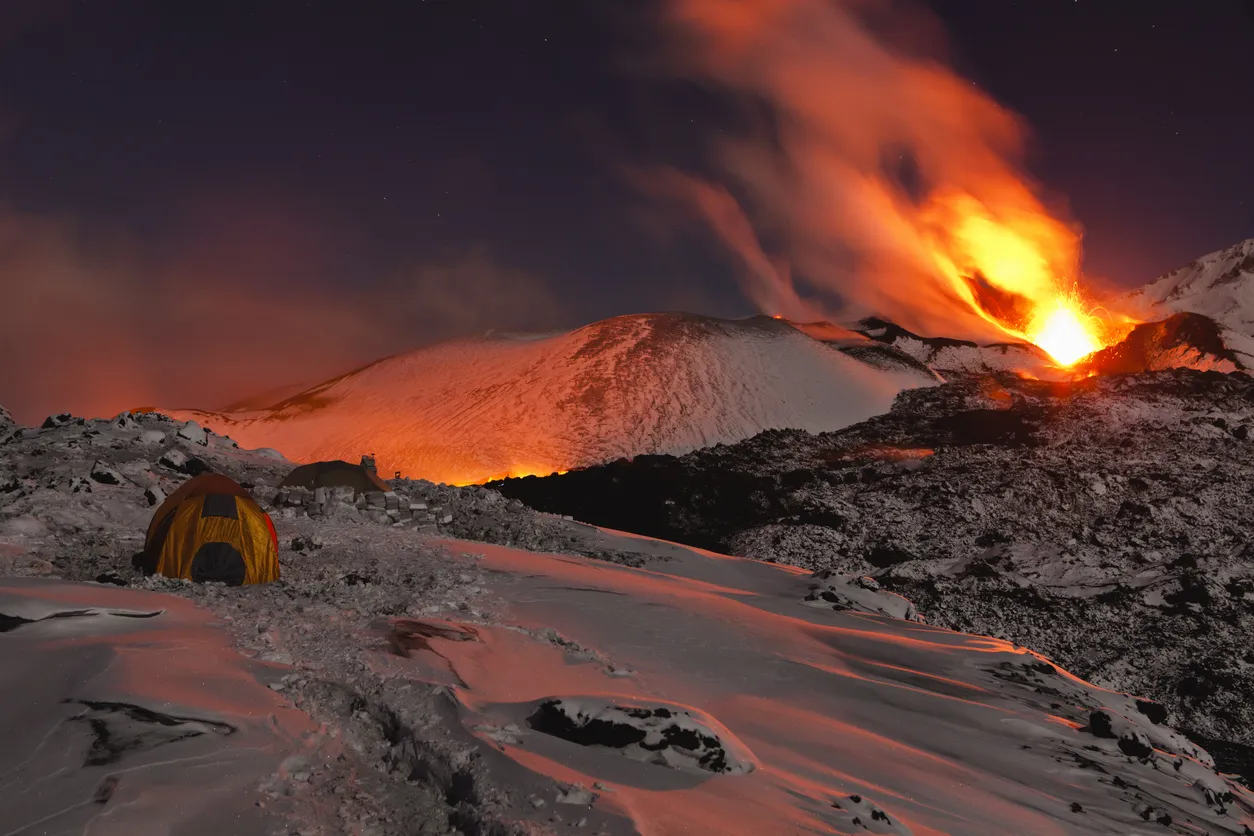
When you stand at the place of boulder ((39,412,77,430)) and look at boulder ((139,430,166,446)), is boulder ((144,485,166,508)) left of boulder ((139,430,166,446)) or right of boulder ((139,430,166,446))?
right

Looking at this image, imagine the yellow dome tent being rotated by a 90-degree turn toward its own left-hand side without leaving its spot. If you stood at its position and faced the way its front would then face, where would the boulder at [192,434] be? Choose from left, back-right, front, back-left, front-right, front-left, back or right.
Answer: left

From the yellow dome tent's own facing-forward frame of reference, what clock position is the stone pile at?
The stone pile is roughly at 7 o'clock from the yellow dome tent.

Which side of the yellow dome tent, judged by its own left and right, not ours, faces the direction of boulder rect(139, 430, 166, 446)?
back

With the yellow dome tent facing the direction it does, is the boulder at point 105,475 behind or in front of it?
behind

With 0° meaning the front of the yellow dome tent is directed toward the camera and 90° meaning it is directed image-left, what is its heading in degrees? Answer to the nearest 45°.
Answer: approximately 0°

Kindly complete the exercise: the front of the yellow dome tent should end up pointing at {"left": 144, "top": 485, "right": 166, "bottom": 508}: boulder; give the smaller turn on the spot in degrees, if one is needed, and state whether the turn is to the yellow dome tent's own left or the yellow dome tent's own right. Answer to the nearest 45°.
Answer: approximately 180°

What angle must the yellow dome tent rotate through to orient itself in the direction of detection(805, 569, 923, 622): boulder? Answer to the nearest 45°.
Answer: approximately 90° to its left

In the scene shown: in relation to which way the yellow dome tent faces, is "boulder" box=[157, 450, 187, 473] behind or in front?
behind
